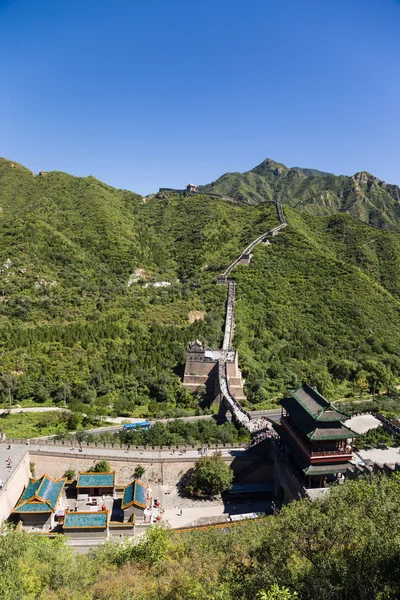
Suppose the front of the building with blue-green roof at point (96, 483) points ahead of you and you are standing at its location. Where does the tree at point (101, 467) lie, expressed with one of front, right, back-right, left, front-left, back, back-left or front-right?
back

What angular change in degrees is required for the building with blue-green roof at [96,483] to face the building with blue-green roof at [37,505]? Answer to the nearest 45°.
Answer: approximately 45° to its right

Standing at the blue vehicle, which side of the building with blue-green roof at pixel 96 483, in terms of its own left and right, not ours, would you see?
back

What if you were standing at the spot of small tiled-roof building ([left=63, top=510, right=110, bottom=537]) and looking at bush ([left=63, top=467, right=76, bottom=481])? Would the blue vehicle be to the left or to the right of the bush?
right

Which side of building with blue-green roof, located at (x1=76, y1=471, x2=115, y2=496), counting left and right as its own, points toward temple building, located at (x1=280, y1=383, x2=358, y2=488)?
left

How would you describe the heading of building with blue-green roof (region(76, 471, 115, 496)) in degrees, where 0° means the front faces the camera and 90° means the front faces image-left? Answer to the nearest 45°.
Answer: approximately 0°

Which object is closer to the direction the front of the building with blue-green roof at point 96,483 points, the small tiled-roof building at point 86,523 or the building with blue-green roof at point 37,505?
the small tiled-roof building

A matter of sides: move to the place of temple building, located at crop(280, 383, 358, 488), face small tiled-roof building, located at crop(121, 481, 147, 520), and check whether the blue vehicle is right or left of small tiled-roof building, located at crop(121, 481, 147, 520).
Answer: right

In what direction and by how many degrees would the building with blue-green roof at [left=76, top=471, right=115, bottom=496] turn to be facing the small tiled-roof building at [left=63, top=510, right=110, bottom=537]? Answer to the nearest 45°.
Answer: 0° — it already faces it

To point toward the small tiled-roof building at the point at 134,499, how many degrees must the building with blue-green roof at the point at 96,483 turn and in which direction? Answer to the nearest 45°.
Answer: approximately 45° to its left

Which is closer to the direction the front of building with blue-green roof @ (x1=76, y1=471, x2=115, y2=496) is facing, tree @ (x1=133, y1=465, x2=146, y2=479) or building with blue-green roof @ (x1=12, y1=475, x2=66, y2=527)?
the building with blue-green roof
